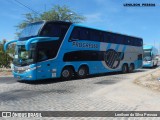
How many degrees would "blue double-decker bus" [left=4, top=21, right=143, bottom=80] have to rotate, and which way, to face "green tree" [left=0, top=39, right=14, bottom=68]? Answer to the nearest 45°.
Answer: approximately 90° to its right
